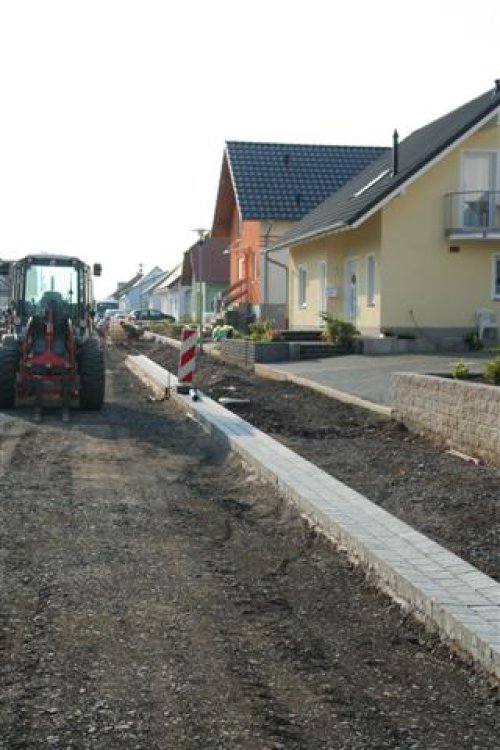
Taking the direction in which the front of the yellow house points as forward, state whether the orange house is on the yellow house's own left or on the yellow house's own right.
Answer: on the yellow house's own right

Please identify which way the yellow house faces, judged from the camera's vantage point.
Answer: facing the viewer and to the left of the viewer

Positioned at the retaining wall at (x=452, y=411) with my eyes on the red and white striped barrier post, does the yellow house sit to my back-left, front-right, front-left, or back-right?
front-right

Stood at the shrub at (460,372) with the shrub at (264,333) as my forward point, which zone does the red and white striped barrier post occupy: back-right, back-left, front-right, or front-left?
front-left

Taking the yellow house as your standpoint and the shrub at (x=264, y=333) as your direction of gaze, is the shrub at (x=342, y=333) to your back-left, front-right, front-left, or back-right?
front-left

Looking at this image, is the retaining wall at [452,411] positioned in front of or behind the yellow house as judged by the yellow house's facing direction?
in front

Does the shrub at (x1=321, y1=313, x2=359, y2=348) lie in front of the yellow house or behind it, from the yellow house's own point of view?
in front

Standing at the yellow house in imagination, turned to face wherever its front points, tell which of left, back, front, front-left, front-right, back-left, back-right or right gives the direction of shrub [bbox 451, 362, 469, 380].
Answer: front-left

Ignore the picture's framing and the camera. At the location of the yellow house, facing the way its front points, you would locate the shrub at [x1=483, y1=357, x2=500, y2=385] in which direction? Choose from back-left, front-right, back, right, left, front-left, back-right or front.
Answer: front-left

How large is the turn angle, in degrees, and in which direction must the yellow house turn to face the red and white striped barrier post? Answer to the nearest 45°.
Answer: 0° — it already faces it

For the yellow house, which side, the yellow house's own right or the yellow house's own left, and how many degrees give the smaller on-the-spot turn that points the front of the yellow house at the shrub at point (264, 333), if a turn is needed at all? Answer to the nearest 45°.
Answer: approximately 45° to the yellow house's own right
